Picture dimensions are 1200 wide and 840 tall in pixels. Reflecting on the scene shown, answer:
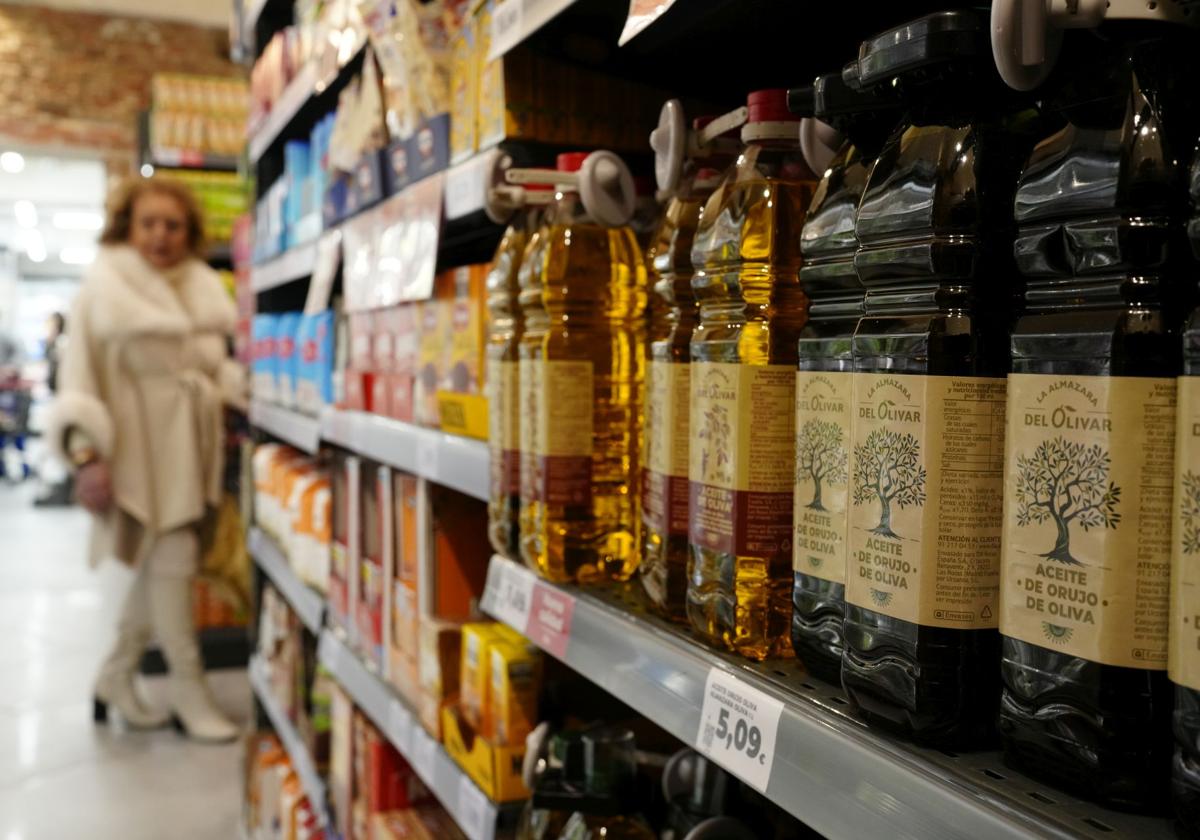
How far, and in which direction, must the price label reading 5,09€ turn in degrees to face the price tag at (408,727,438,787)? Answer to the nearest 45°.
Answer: approximately 90° to its right

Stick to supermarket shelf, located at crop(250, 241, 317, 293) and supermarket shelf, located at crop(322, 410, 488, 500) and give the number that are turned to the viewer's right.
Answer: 0

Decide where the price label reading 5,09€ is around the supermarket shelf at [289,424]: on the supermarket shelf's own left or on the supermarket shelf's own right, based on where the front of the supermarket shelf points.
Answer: on the supermarket shelf's own left

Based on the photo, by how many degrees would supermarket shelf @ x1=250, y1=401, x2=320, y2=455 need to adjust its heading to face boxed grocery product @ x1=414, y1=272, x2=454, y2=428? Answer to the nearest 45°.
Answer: approximately 45° to its left

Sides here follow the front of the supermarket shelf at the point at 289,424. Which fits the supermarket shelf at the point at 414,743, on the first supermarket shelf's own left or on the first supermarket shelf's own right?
on the first supermarket shelf's own left

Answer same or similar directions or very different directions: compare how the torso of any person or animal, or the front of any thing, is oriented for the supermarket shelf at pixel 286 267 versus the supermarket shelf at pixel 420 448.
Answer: same or similar directions

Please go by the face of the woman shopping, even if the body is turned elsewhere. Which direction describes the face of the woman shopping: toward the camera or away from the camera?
toward the camera

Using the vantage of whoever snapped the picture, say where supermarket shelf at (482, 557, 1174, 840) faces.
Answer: facing the viewer and to the left of the viewer

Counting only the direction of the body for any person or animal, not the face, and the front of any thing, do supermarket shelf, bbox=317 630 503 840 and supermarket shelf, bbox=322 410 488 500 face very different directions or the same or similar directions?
same or similar directions

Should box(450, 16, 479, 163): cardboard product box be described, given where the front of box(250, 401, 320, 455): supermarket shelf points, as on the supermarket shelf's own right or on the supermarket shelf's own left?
on the supermarket shelf's own left

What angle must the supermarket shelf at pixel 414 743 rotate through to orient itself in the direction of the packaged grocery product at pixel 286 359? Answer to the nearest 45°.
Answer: approximately 135° to its right

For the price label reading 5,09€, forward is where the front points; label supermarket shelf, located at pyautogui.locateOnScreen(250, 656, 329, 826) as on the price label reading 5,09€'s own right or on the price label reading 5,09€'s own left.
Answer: on the price label reading 5,09€'s own right

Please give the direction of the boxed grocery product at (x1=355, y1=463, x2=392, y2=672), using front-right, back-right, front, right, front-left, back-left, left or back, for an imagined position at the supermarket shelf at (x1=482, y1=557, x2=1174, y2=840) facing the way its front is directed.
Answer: right
